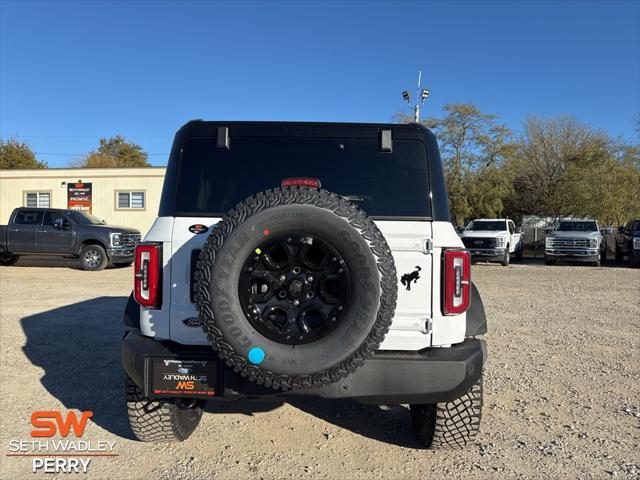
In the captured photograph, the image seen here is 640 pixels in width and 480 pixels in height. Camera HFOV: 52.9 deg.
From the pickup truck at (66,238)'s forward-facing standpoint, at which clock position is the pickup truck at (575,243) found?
the pickup truck at (575,243) is roughly at 11 o'clock from the pickup truck at (66,238).

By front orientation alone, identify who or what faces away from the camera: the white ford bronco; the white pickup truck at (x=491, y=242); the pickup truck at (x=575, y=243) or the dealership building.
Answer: the white ford bronco

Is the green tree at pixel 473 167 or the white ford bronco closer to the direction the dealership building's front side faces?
the white ford bronco

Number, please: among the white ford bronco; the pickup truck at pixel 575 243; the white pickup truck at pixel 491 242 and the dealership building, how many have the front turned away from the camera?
1

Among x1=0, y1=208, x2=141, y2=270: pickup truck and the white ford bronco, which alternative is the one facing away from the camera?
the white ford bronco

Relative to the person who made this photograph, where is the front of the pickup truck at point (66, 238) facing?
facing the viewer and to the right of the viewer

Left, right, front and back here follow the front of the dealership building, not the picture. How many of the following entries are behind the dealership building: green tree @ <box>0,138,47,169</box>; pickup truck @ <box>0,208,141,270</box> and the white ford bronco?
1

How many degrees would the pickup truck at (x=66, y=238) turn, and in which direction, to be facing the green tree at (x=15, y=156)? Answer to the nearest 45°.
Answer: approximately 135° to its left

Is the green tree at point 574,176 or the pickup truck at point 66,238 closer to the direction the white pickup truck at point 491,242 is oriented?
the pickup truck

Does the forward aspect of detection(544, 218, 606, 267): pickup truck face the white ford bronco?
yes

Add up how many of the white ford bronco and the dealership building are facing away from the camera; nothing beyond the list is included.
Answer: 1

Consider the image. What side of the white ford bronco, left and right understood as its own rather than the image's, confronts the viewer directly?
back

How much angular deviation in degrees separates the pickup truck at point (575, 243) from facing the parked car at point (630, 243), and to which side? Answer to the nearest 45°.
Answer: approximately 135° to its left

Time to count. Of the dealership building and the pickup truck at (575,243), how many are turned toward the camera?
2

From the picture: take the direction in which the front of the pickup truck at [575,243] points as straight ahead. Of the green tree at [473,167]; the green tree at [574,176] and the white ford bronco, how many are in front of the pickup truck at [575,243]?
1

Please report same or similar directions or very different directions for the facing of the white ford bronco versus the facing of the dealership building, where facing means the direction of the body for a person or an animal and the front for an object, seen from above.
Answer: very different directions

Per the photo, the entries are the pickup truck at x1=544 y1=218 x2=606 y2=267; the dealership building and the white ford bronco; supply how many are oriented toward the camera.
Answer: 2
